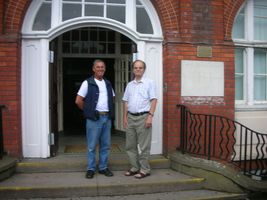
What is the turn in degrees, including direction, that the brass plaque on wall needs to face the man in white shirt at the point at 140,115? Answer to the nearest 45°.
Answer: approximately 45° to its right

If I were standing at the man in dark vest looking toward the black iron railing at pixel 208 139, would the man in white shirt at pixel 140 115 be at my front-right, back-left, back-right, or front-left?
front-right

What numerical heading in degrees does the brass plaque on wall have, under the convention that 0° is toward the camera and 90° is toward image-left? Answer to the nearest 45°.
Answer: approximately 0°

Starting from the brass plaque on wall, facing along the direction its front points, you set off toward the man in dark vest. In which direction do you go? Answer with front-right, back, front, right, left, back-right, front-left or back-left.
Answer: front-right
